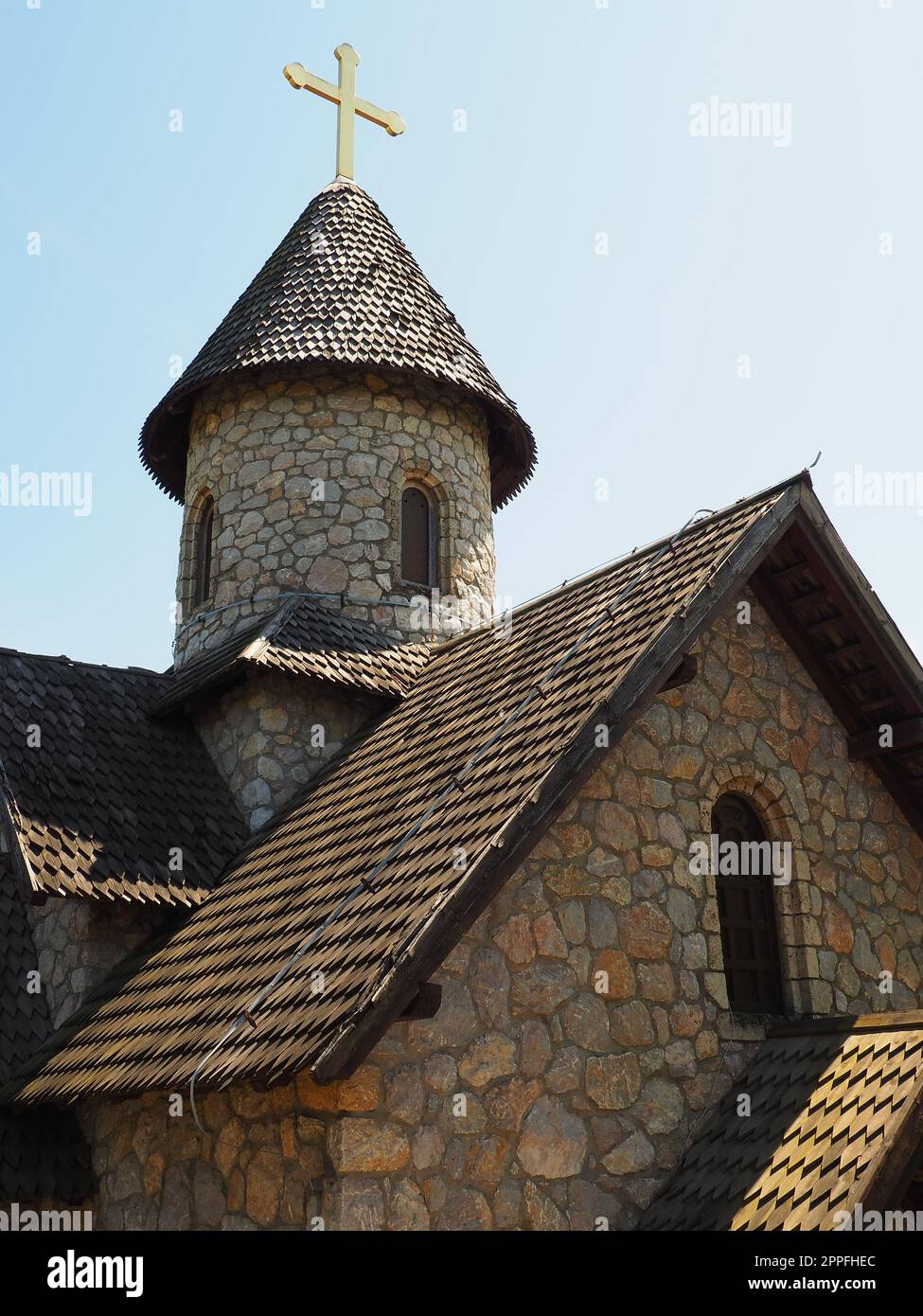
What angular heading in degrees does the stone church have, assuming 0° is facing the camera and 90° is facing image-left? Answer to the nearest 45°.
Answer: approximately 315°
